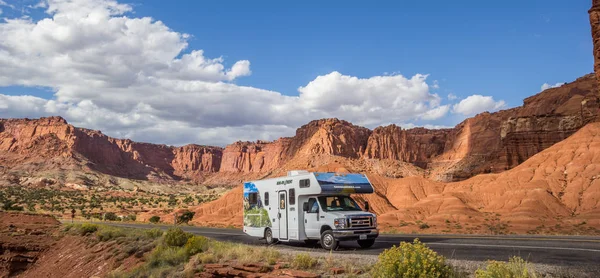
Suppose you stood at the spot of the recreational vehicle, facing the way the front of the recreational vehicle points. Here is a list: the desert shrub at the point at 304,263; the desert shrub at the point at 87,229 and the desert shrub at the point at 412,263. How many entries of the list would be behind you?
1

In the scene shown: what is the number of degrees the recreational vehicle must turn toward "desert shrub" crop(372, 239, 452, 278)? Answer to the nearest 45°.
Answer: approximately 45° to its right

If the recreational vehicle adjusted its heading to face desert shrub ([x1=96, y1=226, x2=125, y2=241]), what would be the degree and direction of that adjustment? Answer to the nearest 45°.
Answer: approximately 180°

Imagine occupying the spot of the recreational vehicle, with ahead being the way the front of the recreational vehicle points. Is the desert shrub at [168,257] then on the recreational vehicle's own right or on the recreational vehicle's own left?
on the recreational vehicle's own right

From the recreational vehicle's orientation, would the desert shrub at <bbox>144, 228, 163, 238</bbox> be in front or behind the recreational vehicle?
behind

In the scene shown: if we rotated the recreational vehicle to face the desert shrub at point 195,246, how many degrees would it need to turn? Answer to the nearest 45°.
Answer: approximately 90° to its right

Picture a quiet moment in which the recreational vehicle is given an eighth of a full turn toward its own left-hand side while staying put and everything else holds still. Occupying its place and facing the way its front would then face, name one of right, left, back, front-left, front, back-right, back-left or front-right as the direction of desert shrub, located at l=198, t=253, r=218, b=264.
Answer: back-right

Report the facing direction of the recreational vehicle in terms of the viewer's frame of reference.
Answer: facing the viewer and to the right of the viewer

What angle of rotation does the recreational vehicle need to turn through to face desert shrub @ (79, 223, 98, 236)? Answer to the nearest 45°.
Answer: approximately 180°
